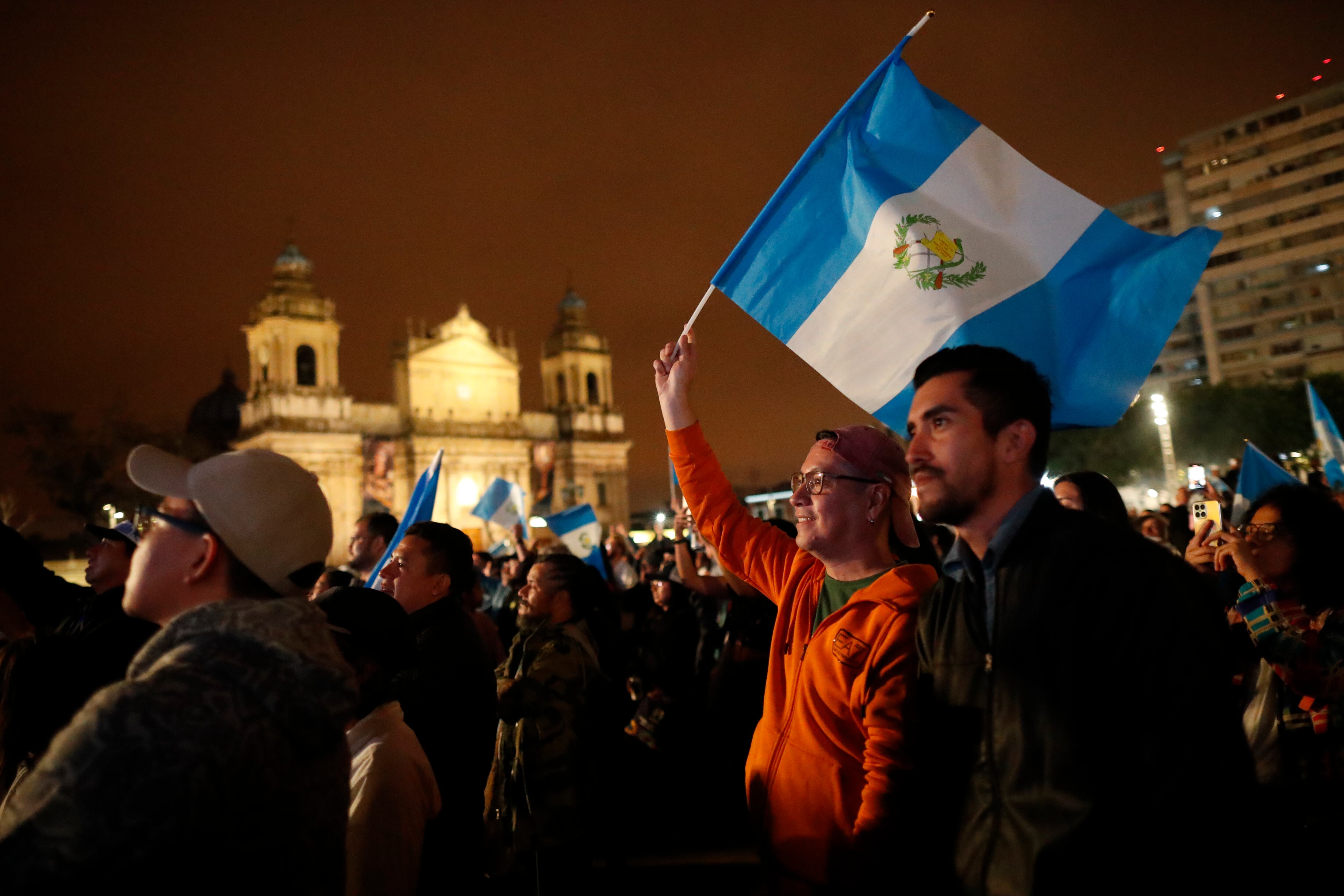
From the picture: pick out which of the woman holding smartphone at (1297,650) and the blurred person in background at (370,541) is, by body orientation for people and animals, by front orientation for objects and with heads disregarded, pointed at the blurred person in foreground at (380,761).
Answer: the woman holding smartphone

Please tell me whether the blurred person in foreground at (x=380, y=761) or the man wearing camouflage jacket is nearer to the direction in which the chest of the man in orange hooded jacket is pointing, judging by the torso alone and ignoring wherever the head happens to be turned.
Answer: the blurred person in foreground

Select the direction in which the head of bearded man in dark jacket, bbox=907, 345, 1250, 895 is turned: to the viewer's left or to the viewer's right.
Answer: to the viewer's left

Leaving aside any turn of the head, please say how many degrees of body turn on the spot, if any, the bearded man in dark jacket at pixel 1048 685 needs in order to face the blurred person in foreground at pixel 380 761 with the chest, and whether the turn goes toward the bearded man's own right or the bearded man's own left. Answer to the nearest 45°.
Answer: approximately 45° to the bearded man's own right

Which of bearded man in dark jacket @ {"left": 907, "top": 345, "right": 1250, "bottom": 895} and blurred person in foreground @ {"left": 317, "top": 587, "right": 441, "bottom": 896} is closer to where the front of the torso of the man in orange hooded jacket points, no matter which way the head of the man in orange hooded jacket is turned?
the blurred person in foreground

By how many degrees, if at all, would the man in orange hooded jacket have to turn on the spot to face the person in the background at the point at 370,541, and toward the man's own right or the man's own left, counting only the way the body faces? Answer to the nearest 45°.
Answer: approximately 90° to the man's own right

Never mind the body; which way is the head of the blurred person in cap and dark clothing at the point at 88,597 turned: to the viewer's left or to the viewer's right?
to the viewer's left

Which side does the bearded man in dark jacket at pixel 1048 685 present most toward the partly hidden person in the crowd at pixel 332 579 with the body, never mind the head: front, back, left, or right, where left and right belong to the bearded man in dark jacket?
right
